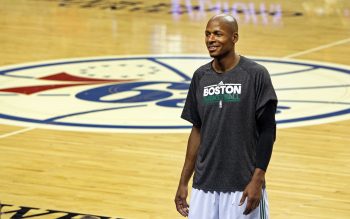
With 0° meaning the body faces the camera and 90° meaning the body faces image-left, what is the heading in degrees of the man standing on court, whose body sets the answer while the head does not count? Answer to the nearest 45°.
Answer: approximately 45°
